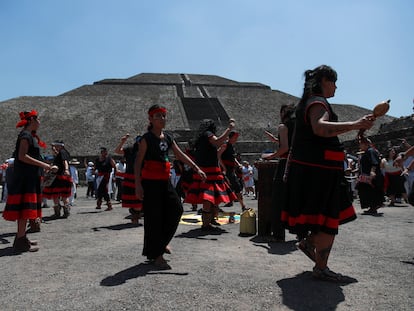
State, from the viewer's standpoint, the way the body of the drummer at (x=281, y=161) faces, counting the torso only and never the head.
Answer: to the viewer's left

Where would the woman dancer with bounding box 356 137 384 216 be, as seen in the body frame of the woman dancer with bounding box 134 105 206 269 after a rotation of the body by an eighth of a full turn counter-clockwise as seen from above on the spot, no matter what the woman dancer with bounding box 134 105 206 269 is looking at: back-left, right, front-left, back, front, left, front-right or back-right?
front-left

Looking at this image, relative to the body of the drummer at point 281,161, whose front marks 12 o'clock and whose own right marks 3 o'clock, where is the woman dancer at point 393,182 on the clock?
The woman dancer is roughly at 4 o'clock from the drummer.

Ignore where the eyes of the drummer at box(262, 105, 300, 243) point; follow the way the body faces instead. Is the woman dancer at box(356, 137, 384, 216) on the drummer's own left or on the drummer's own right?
on the drummer's own right

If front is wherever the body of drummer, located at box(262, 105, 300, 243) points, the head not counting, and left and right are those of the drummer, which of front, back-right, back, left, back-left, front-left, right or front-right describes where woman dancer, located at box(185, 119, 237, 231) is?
front-right

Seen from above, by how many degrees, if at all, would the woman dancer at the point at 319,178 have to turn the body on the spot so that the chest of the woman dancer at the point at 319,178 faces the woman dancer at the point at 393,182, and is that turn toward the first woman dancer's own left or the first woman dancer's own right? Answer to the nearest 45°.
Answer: approximately 90° to the first woman dancer's own left

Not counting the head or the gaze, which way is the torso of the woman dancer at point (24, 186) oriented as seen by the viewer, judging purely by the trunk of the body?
to the viewer's right

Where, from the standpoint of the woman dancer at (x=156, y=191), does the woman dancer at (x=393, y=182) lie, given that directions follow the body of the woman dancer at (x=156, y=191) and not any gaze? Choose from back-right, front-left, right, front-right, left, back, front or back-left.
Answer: left

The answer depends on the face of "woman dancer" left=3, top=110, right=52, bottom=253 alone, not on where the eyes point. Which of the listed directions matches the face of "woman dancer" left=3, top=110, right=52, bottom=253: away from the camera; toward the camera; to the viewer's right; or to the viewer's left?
to the viewer's right

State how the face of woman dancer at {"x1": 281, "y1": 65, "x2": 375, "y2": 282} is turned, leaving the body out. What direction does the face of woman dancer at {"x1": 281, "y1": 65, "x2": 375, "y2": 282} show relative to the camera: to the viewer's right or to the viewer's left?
to the viewer's right

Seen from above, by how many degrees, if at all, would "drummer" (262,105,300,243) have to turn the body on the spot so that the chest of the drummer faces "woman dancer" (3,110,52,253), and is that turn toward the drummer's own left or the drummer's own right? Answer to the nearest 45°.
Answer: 0° — they already face them
